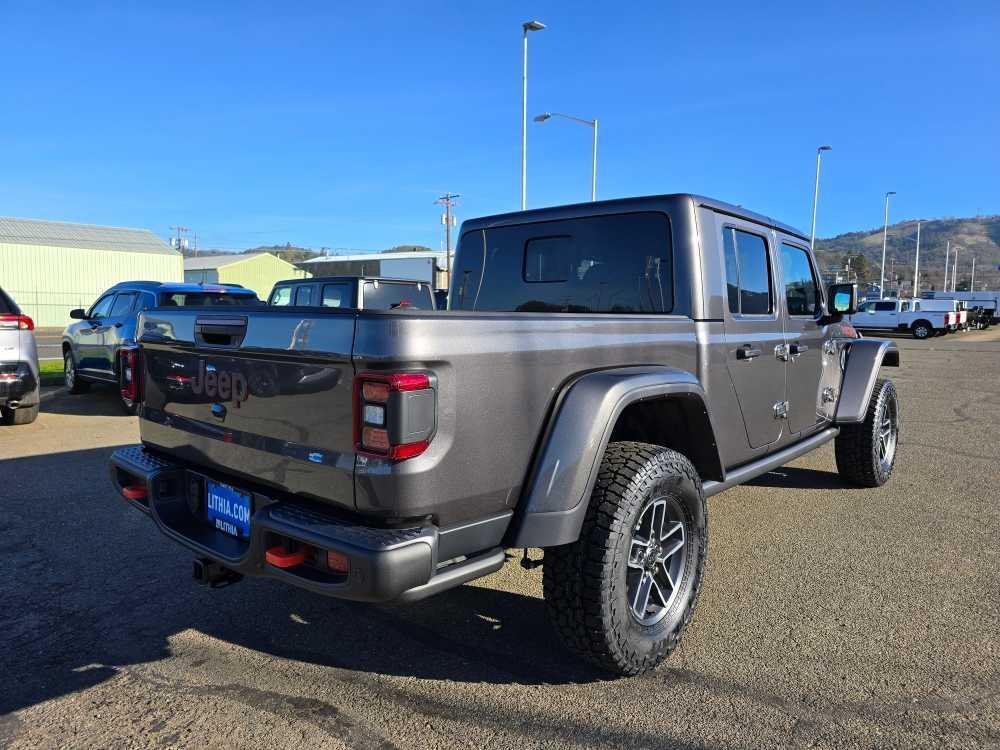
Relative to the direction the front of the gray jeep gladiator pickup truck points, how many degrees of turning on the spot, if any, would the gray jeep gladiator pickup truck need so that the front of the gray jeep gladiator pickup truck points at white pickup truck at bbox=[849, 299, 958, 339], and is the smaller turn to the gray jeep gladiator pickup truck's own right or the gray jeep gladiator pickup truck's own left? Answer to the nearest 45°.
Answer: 0° — it already faces it

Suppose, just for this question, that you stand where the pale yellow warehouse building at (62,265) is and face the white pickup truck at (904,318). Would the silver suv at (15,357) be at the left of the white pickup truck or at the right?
right

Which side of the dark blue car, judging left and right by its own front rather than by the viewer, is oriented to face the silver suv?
left

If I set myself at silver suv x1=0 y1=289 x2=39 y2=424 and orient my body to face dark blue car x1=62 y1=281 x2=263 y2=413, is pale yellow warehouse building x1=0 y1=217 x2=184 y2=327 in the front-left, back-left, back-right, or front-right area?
front-left

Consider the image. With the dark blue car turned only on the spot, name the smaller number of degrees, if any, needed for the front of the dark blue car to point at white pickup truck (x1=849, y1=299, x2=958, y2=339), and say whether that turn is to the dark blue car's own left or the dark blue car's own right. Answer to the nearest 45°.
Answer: approximately 135° to the dark blue car's own right

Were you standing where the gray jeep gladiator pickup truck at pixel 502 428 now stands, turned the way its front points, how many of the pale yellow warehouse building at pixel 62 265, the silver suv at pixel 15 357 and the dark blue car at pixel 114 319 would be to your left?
3

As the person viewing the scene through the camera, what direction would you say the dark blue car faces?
facing away from the viewer and to the left of the viewer

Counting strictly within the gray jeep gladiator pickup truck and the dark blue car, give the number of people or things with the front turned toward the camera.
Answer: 0

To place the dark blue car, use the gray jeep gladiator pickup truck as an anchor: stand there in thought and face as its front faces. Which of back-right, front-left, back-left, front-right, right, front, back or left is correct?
left

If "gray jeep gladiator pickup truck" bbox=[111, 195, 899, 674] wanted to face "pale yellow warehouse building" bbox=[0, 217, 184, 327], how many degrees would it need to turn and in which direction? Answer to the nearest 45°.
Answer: approximately 90° to its left

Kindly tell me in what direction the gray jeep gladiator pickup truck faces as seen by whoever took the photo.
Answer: facing away from the viewer and to the right of the viewer

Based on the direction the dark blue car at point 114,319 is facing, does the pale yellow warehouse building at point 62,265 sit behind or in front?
in front

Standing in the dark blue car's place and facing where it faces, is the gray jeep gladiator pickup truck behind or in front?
behind

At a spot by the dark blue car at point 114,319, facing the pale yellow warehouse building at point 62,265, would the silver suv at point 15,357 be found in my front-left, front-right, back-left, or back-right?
back-left

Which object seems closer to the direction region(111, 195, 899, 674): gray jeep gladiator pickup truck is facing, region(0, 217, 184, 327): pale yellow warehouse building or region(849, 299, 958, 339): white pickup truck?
the white pickup truck
